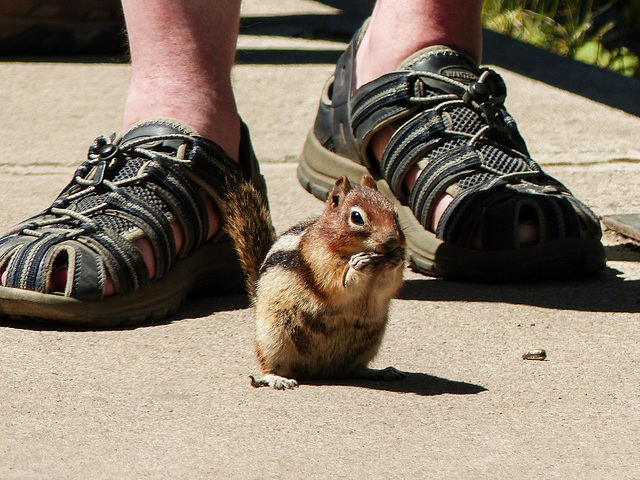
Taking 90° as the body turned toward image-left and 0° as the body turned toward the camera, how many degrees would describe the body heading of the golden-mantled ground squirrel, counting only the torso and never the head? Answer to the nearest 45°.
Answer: approximately 315°
